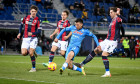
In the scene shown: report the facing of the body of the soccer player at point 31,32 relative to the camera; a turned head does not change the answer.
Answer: toward the camera
